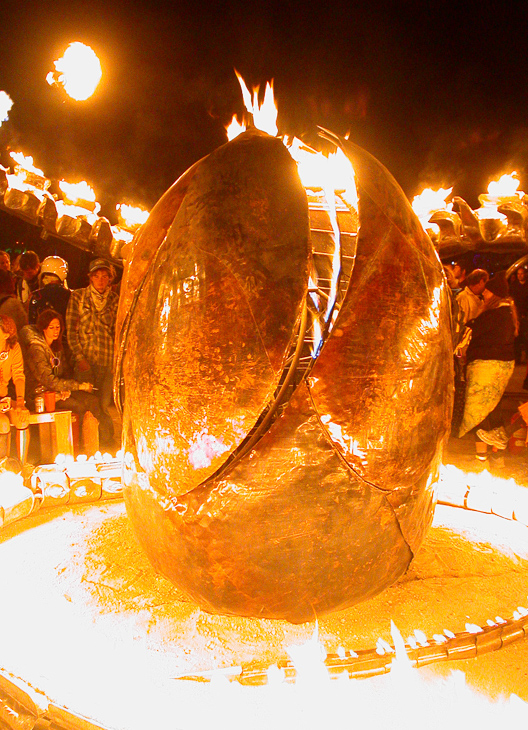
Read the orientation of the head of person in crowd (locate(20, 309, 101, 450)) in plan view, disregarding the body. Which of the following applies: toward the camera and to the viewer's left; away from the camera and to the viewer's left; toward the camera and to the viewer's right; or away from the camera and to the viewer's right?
toward the camera and to the viewer's right

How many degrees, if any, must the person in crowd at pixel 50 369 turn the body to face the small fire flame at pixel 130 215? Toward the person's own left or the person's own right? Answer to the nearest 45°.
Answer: approximately 90° to the person's own left

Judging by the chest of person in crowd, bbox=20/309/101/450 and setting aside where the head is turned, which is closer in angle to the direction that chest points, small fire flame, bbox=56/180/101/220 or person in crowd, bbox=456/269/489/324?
the person in crowd

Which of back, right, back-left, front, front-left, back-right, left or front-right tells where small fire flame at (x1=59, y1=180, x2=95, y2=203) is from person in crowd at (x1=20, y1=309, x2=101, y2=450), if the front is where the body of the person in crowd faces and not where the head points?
back-left

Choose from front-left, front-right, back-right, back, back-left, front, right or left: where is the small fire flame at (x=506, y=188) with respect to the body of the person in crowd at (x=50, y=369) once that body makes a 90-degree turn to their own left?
front-right

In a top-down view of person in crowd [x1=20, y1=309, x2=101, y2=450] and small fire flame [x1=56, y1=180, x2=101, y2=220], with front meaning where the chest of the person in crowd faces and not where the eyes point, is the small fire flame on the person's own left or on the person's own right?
on the person's own left

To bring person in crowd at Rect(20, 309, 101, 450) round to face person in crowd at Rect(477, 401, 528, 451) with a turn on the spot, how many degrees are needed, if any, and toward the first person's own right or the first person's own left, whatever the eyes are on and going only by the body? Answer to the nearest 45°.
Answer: approximately 45° to the first person's own left

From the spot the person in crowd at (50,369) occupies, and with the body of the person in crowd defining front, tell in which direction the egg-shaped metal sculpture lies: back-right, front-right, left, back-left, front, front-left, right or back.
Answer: front-right

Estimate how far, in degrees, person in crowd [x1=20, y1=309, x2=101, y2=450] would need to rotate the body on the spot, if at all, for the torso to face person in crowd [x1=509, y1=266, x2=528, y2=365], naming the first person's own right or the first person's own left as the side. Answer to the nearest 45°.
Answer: approximately 45° to the first person's own left
